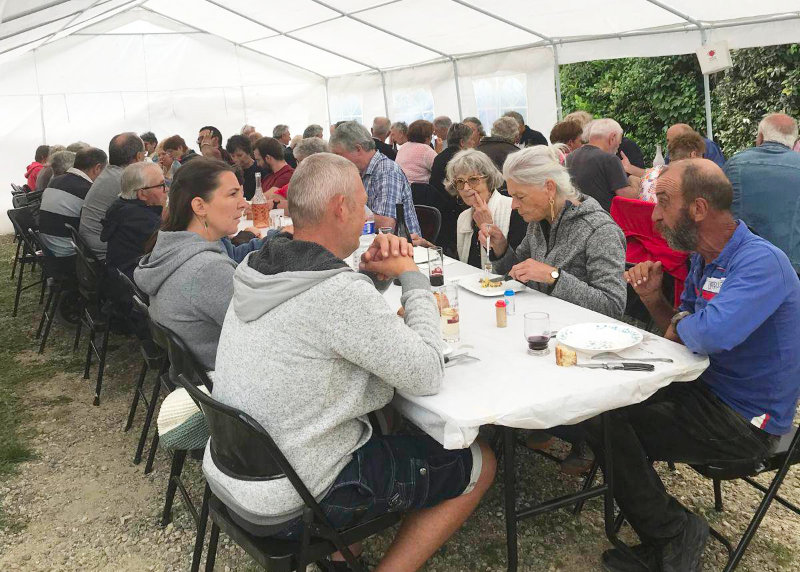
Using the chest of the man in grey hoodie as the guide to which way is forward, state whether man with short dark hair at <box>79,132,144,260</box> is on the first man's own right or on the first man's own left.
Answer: on the first man's own left

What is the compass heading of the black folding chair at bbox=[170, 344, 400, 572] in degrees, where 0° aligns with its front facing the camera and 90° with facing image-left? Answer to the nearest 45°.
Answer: approximately 225°

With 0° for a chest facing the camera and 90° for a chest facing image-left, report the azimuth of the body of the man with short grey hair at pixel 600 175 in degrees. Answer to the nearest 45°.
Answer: approximately 225°

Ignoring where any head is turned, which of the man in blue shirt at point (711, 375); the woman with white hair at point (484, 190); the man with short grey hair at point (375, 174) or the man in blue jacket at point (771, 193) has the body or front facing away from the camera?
the man in blue jacket at point (771, 193)

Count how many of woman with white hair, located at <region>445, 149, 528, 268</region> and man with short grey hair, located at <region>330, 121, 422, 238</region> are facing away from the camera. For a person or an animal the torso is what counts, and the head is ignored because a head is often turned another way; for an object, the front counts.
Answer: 0

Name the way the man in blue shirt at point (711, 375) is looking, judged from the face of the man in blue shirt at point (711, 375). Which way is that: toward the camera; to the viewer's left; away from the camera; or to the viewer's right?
to the viewer's left

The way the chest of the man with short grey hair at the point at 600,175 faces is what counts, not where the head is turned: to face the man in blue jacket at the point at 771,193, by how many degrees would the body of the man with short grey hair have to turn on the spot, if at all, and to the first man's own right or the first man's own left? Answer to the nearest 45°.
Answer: approximately 90° to the first man's own right

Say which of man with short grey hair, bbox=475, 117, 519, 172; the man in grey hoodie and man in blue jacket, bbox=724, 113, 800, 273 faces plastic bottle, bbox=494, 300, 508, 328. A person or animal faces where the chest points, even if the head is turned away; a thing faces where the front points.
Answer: the man in grey hoodie

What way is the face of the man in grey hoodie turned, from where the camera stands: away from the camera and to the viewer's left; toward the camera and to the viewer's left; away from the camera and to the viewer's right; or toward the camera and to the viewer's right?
away from the camera and to the viewer's right

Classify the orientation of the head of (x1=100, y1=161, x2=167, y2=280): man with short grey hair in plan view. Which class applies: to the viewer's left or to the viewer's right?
to the viewer's right

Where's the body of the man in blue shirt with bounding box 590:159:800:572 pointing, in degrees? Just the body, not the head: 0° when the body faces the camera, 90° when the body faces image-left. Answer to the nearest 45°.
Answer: approximately 90°

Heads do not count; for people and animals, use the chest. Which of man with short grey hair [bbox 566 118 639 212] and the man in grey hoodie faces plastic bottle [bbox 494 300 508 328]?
the man in grey hoodie
